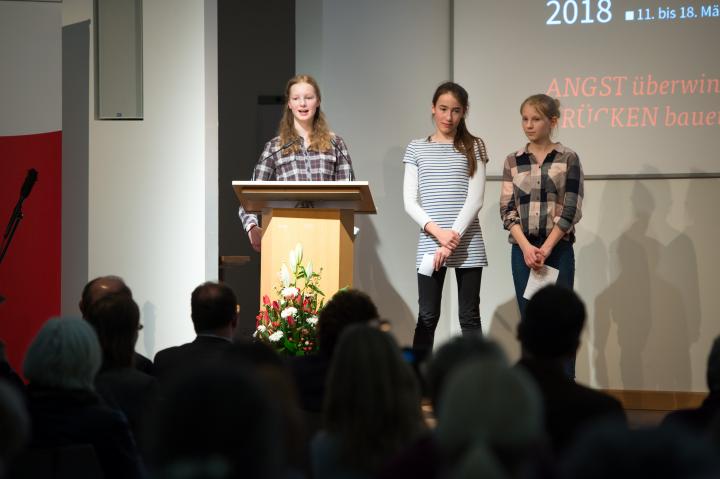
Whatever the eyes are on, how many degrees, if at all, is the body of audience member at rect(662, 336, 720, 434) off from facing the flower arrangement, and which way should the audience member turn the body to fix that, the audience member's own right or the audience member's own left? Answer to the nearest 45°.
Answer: approximately 45° to the audience member's own left

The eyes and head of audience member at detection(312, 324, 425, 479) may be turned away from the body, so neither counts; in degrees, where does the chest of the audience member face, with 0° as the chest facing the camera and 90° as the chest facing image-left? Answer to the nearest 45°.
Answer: approximately 180°

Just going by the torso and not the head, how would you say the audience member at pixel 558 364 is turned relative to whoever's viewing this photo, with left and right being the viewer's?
facing away from the viewer

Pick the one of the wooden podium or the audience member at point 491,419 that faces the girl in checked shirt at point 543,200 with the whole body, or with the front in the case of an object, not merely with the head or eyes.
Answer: the audience member

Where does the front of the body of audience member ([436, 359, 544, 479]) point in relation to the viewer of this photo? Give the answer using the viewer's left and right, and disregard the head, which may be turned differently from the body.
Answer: facing away from the viewer

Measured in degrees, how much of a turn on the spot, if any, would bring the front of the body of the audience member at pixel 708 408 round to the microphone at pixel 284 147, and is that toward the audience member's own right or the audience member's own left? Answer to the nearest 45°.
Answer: approximately 45° to the audience member's own left

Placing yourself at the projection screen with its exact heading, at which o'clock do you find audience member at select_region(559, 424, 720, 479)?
The audience member is roughly at 12 o'clock from the projection screen.

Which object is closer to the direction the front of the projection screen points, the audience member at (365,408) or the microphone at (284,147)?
the audience member

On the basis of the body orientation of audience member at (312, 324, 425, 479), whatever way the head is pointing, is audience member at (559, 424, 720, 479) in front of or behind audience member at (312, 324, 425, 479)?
behind

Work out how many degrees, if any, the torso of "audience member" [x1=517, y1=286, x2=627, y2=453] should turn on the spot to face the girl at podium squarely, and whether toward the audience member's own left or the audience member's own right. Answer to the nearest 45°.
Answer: approximately 45° to the audience member's own left

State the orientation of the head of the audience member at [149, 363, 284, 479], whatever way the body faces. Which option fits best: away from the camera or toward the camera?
away from the camera

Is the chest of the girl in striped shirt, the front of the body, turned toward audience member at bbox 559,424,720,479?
yes

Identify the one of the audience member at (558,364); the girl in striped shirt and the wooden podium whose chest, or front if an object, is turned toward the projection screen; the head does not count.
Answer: the audience member

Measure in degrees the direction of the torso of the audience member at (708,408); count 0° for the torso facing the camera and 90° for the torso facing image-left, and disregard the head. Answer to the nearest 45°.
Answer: approximately 180°
